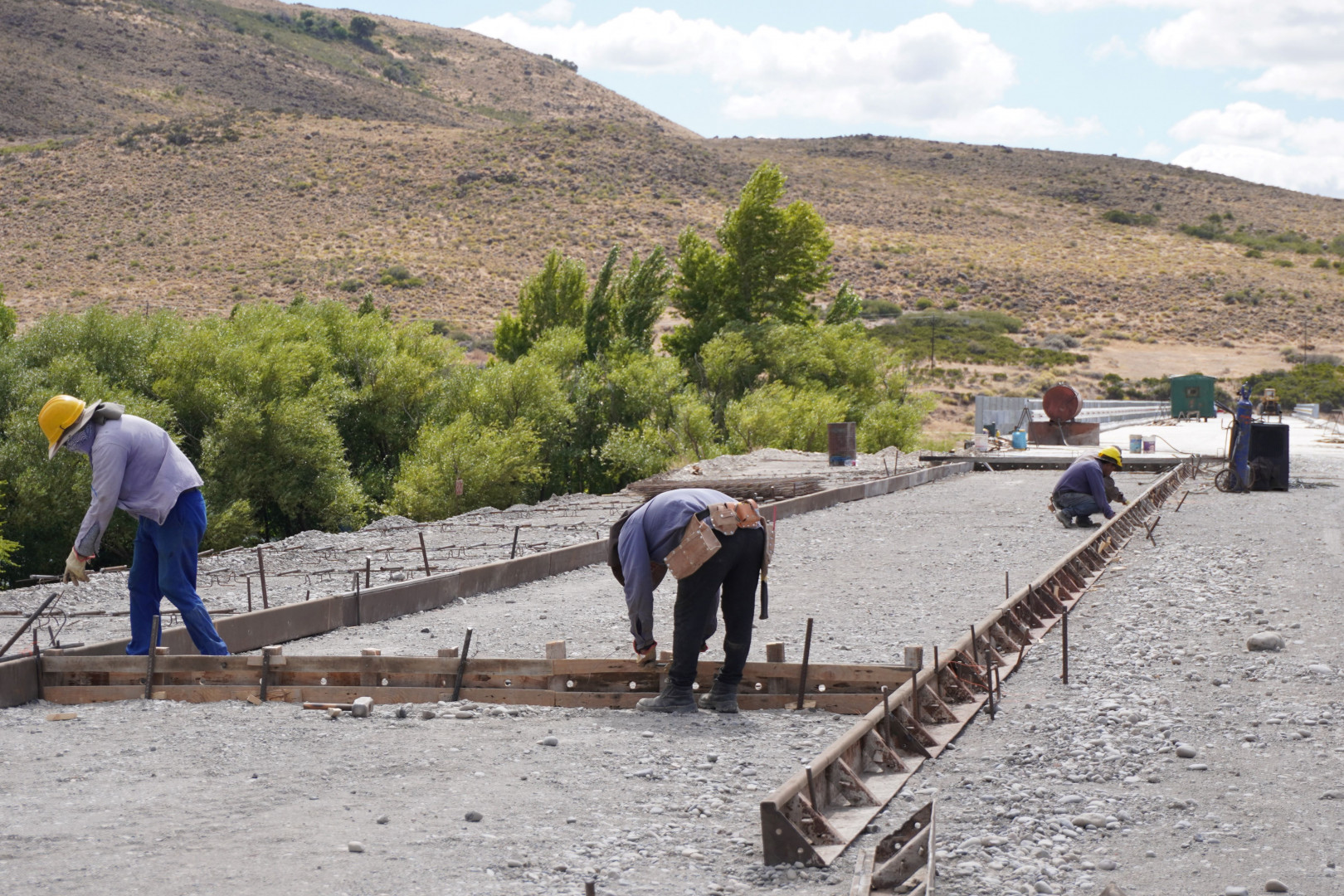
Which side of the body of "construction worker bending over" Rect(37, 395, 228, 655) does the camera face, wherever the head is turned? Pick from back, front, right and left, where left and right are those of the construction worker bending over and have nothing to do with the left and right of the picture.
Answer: left

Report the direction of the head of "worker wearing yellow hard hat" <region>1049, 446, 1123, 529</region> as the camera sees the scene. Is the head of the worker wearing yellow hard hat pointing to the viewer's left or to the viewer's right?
to the viewer's right

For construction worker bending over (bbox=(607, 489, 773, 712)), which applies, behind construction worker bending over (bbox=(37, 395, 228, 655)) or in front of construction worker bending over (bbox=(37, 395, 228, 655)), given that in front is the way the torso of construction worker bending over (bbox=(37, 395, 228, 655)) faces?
behind

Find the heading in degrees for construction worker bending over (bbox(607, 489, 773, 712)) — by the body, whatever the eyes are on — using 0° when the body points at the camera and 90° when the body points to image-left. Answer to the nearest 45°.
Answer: approximately 90°

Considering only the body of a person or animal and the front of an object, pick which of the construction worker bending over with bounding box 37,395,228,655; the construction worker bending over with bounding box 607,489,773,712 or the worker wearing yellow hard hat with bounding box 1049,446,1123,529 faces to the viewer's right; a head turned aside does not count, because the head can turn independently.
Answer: the worker wearing yellow hard hat

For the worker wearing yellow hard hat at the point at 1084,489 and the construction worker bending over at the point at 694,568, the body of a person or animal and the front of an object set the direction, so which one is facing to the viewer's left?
the construction worker bending over

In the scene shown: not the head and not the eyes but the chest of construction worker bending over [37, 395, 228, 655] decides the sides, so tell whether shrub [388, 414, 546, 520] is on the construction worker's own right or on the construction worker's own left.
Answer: on the construction worker's own right

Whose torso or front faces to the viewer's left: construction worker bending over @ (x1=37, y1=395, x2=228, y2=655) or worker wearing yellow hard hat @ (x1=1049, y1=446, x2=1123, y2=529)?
the construction worker bending over

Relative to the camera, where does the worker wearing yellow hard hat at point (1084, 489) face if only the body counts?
to the viewer's right

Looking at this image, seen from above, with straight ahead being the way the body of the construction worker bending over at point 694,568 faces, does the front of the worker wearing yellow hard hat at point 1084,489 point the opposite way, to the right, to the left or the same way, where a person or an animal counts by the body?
the opposite way
